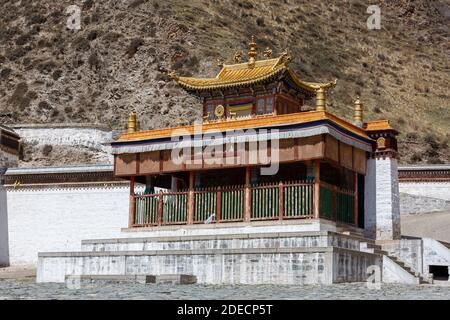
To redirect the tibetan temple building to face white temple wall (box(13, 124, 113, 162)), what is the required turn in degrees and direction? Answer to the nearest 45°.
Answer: approximately 90° to its right

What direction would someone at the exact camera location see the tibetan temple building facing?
facing the viewer and to the left of the viewer

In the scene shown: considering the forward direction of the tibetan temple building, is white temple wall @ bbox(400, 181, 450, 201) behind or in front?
behind

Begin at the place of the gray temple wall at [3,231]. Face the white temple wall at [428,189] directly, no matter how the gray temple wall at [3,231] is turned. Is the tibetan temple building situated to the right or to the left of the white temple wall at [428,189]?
right

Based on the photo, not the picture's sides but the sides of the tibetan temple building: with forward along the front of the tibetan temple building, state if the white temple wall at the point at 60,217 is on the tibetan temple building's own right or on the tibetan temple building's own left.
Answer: on the tibetan temple building's own right

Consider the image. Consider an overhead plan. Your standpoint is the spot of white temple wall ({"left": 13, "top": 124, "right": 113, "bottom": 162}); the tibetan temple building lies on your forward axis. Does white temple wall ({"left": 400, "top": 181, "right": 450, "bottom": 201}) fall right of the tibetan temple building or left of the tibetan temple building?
left

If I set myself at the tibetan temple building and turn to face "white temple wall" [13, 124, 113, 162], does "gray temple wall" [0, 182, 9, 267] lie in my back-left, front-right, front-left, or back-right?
front-left

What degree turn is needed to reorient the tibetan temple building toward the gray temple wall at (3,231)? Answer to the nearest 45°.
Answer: approximately 90° to its right

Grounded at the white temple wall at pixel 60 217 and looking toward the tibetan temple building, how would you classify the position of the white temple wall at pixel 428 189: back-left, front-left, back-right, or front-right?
front-left
